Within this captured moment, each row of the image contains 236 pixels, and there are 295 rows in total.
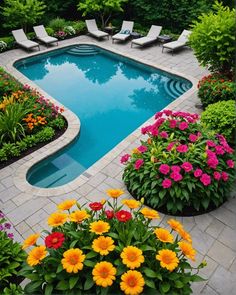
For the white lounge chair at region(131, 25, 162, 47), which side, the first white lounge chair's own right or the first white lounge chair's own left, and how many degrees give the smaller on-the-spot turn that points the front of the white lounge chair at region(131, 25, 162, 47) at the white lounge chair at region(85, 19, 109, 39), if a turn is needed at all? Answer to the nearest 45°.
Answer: approximately 90° to the first white lounge chair's own right

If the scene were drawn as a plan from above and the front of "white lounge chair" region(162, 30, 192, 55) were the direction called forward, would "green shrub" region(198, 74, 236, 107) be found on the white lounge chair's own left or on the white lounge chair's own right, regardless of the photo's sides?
on the white lounge chair's own left

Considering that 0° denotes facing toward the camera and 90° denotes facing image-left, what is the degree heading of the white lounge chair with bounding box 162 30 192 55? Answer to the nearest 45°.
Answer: approximately 45°

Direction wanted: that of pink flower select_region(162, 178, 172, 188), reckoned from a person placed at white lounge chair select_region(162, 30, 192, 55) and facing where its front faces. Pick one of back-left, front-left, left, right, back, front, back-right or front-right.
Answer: front-left

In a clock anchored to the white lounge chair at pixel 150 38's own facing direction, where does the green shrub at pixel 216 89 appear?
The green shrub is roughly at 10 o'clock from the white lounge chair.

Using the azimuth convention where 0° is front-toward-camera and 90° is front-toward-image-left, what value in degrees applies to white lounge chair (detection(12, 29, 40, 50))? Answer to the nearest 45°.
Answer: approximately 315°
